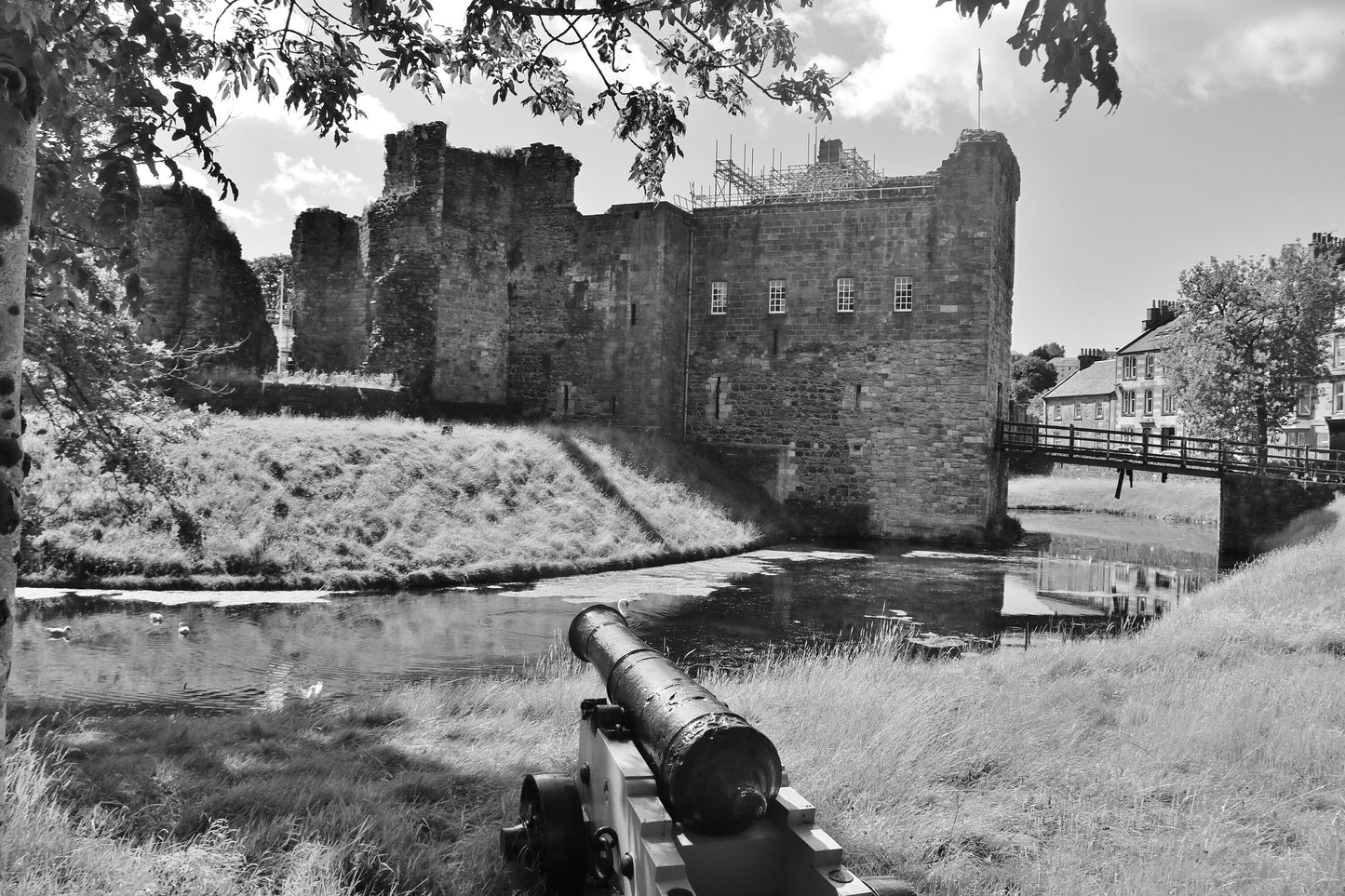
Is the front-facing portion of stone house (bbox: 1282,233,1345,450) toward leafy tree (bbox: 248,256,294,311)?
yes

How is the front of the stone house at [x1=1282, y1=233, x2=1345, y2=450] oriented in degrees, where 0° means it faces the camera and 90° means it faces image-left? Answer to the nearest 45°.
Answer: approximately 45°

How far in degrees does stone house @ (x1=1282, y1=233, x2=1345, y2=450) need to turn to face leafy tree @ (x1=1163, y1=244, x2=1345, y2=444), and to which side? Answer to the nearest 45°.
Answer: approximately 45° to its left

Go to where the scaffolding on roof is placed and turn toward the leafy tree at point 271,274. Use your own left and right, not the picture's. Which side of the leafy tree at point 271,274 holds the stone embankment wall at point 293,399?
left

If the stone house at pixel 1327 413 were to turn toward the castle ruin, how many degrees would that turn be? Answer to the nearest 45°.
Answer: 0° — it already faces it

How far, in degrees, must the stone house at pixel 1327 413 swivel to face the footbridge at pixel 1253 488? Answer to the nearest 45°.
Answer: approximately 45° to its left
